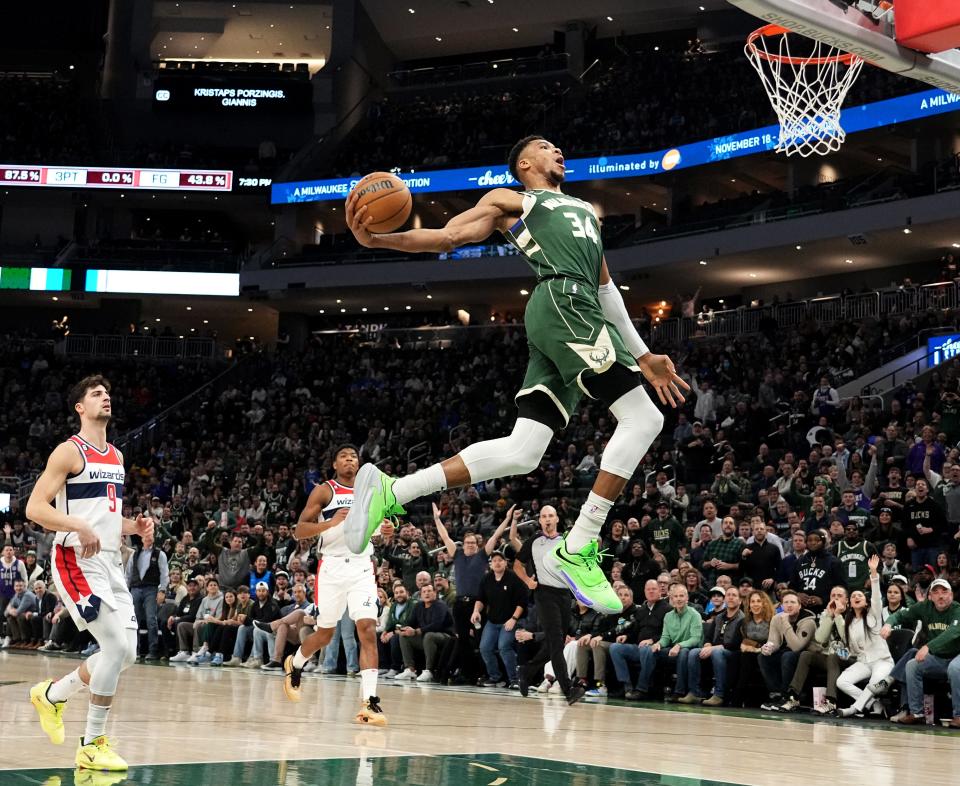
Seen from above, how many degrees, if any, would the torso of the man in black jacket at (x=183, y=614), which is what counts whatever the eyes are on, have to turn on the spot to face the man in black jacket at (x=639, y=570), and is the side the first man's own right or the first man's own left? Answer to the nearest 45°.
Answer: approximately 90° to the first man's own left

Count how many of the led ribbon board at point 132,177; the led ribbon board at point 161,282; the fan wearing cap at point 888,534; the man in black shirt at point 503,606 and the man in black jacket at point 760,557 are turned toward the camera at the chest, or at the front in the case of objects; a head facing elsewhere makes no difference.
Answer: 5

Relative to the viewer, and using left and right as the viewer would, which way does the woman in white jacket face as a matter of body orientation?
facing the viewer and to the left of the viewer

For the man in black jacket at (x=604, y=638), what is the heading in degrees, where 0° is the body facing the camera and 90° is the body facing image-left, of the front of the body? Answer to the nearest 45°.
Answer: approximately 45°

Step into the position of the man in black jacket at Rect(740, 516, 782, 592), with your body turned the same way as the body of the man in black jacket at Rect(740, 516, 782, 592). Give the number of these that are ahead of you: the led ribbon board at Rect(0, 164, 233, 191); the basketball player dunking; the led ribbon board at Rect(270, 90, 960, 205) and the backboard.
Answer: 2

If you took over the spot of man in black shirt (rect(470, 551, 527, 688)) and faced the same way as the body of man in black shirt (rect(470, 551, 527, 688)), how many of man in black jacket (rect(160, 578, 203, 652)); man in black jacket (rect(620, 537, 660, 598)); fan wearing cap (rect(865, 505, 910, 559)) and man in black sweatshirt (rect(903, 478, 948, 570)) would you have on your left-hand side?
3

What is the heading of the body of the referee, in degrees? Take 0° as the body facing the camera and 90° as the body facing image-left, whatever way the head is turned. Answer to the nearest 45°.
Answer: approximately 315°

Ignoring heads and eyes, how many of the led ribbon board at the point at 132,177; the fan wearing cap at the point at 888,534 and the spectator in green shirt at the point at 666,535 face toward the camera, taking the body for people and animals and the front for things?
3

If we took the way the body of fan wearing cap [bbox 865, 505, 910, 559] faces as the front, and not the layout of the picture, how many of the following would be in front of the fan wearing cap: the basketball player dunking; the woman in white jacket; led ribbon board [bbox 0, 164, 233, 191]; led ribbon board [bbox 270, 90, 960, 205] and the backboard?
3

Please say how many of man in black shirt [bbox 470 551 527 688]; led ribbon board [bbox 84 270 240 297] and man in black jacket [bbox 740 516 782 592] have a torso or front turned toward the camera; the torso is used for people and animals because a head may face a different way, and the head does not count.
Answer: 3

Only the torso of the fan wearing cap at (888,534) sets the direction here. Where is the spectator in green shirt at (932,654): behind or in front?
in front

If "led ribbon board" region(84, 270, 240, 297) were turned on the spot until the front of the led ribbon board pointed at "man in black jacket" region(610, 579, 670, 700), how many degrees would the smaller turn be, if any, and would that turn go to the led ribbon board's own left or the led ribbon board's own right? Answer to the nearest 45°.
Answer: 0° — it already faces them

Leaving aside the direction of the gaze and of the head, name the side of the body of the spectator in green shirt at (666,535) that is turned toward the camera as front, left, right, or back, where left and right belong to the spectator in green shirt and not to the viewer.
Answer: front

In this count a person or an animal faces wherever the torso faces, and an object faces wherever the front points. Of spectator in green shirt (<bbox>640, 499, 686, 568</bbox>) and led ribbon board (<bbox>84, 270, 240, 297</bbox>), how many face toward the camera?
2

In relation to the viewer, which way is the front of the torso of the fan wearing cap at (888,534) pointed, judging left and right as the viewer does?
facing the viewer

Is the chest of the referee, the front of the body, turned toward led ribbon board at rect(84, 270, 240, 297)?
no
